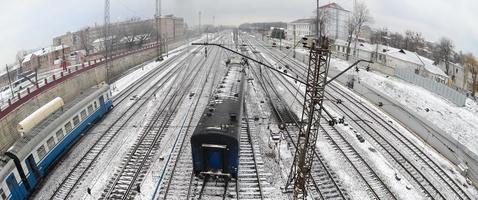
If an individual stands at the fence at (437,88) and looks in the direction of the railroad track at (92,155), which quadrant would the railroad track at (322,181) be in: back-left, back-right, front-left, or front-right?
front-left
